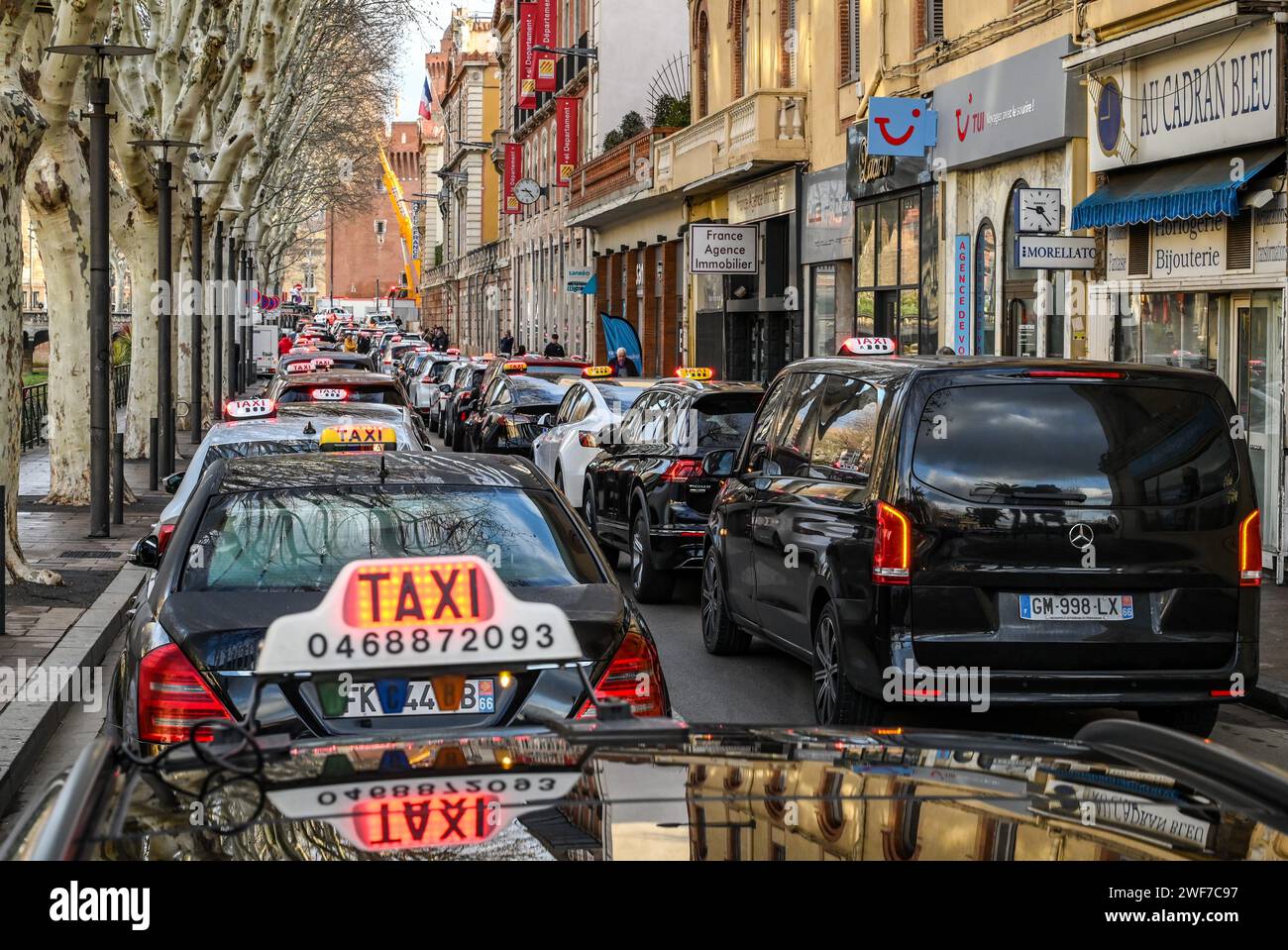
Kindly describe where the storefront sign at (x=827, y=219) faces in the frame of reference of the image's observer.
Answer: facing the viewer and to the left of the viewer

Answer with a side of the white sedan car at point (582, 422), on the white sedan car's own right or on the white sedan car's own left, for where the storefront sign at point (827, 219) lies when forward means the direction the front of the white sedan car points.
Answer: on the white sedan car's own right

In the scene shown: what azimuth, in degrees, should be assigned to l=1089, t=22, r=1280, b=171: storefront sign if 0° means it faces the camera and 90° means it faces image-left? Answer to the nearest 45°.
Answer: approximately 45°

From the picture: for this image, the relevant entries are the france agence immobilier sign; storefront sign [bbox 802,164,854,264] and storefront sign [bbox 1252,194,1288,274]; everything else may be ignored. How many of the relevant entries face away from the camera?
0

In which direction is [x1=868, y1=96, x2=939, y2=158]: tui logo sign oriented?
toward the camera

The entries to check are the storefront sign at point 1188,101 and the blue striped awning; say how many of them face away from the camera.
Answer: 0

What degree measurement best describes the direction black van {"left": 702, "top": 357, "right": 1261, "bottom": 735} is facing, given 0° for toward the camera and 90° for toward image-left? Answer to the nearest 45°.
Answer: approximately 180°

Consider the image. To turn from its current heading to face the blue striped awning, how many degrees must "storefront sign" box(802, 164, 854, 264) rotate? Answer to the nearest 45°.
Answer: approximately 45° to its left

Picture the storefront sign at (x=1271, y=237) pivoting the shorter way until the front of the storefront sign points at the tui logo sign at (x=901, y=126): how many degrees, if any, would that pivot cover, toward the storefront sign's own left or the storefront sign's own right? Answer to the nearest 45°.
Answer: approximately 90° to the storefront sign's own right

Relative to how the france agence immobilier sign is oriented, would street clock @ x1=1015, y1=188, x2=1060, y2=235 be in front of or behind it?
in front

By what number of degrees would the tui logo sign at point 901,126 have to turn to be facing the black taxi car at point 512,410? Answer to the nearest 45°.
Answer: approximately 90° to its right

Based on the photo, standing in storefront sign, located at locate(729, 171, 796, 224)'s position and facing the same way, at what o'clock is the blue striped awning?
The blue striped awning is roughly at 10 o'clock from the storefront sign.

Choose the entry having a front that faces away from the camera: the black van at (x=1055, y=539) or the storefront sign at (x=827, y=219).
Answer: the black van

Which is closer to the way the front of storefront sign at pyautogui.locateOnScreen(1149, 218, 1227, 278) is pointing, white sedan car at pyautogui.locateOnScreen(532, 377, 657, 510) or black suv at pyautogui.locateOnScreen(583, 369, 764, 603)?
the black suv

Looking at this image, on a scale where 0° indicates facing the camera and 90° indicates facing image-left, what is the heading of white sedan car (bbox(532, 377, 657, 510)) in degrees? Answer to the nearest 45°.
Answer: approximately 135°

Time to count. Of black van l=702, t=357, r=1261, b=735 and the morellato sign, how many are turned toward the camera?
1

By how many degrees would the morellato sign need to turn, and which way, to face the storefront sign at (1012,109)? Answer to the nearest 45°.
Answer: approximately 180°

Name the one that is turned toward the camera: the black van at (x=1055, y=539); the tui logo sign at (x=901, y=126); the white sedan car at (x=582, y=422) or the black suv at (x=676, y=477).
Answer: the tui logo sign

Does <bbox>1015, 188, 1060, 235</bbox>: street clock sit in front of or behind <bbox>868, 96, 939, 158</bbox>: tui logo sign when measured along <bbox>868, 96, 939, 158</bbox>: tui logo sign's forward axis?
in front
